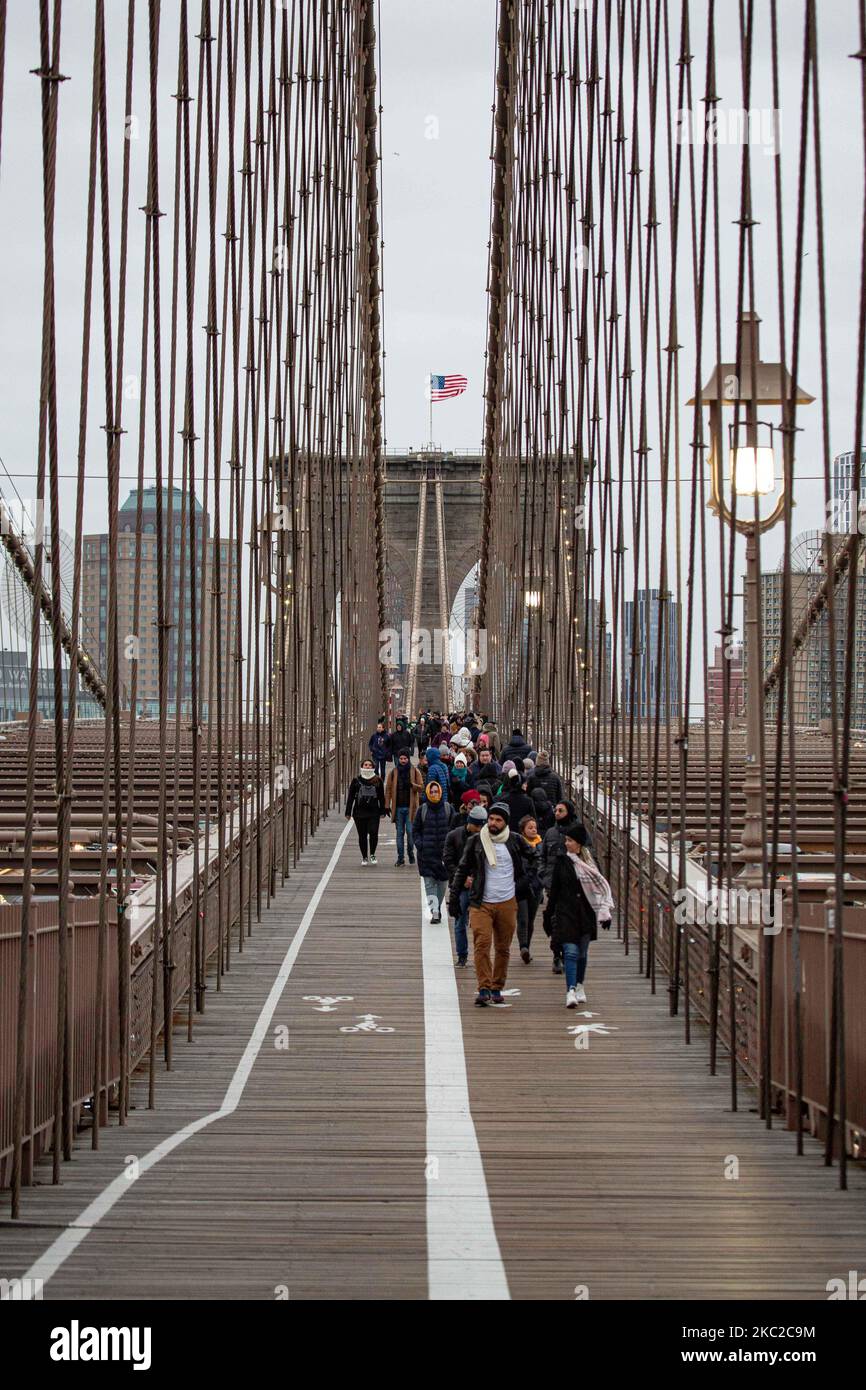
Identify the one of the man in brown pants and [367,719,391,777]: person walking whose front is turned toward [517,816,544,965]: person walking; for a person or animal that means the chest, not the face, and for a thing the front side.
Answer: [367,719,391,777]: person walking

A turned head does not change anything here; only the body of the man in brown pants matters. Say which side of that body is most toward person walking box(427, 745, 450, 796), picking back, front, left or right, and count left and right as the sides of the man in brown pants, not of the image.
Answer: back

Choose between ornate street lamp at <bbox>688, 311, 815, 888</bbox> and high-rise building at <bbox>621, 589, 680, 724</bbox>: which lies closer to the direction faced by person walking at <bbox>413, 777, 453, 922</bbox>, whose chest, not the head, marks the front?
the ornate street lamp

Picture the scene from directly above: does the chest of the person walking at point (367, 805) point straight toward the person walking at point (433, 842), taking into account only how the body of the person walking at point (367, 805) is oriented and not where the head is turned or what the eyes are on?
yes

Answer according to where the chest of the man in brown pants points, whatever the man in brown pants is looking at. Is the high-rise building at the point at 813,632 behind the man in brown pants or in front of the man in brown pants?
behind

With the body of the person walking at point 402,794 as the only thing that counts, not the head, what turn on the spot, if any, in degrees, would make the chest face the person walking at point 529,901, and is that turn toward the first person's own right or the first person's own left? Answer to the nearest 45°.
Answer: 0° — they already face them

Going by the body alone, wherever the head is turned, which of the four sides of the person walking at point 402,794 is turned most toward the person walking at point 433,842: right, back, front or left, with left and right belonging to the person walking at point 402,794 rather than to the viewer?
front

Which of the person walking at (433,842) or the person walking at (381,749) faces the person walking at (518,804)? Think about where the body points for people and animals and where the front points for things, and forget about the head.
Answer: the person walking at (381,749)

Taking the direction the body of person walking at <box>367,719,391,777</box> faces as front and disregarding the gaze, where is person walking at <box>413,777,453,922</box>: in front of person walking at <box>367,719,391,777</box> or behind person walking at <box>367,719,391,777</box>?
in front
